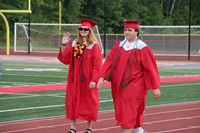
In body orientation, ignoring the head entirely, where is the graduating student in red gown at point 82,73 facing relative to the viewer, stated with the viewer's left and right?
facing the viewer and to the left of the viewer

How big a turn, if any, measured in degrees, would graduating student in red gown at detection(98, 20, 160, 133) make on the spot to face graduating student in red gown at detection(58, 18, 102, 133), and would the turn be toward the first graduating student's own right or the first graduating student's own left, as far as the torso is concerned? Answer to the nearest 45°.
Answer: approximately 90° to the first graduating student's own right

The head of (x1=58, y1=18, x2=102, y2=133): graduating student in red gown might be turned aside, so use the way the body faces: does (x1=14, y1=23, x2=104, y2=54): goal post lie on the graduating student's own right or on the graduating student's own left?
on the graduating student's own right

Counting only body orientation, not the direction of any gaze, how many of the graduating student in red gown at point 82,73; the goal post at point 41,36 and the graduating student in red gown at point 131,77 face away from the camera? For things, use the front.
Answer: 0

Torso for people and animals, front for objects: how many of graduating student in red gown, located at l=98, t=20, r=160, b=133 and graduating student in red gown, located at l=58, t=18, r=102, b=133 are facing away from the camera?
0

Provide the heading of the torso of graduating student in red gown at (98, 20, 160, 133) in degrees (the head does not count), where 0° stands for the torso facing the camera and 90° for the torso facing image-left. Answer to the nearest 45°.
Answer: approximately 45°

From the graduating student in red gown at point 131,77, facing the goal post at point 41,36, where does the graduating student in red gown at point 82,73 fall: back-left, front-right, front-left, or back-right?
front-left

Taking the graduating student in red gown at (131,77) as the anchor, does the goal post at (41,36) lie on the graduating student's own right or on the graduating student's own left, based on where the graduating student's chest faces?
on the graduating student's own right

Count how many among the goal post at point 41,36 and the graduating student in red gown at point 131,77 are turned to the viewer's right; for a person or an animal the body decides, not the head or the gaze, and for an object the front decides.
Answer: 0

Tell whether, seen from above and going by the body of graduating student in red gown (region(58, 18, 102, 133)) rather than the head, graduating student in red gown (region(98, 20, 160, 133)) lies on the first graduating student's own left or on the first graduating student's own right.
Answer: on the first graduating student's own left
